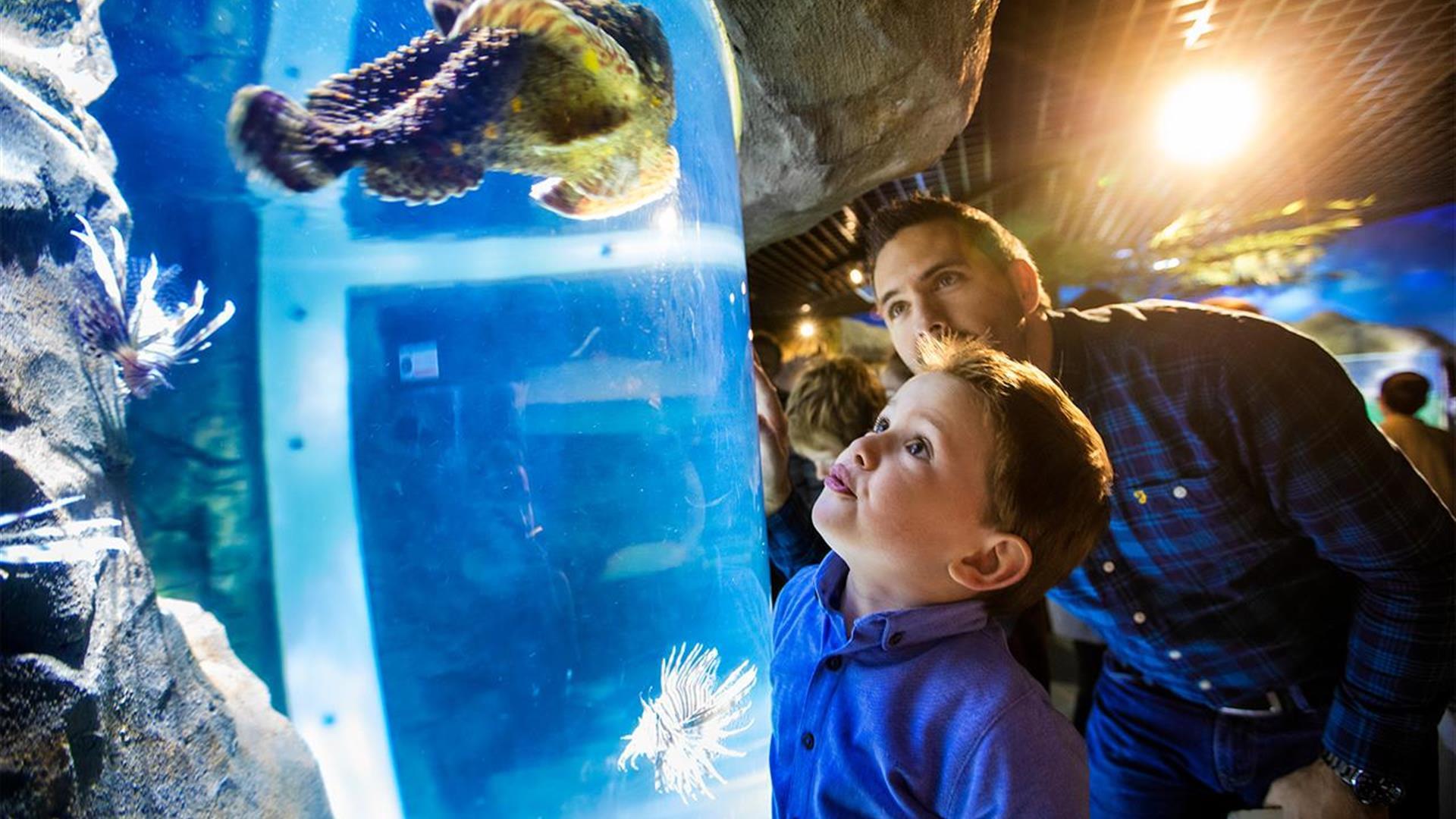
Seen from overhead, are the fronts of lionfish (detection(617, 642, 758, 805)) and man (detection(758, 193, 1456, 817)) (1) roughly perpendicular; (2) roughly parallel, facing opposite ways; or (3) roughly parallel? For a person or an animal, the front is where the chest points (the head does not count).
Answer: roughly parallel

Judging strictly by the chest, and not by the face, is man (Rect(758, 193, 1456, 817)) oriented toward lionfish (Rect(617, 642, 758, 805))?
yes

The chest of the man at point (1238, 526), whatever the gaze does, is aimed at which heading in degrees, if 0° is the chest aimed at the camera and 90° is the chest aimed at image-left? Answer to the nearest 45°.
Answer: approximately 45°

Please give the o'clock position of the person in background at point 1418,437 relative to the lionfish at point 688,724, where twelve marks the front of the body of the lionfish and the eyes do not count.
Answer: The person in background is roughly at 5 o'clock from the lionfish.

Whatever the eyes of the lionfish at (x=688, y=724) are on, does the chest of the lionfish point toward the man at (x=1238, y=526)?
no

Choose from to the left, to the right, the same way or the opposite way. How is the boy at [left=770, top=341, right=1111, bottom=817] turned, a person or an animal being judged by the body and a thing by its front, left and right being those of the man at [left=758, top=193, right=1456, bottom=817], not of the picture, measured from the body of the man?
the same way

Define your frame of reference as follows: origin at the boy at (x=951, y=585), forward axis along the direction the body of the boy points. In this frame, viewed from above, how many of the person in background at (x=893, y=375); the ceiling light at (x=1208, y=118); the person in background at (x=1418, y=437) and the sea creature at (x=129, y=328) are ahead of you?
1

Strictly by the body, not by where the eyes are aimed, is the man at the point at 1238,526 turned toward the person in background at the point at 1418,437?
no

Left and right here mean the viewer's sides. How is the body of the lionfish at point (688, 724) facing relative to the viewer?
facing to the left of the viewer

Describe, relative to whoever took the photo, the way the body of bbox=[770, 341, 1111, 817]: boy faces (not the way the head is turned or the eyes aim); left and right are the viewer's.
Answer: facing the viewer and to the left of the viewer

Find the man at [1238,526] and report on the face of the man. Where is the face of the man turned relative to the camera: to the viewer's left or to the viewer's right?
to the viewer's left
